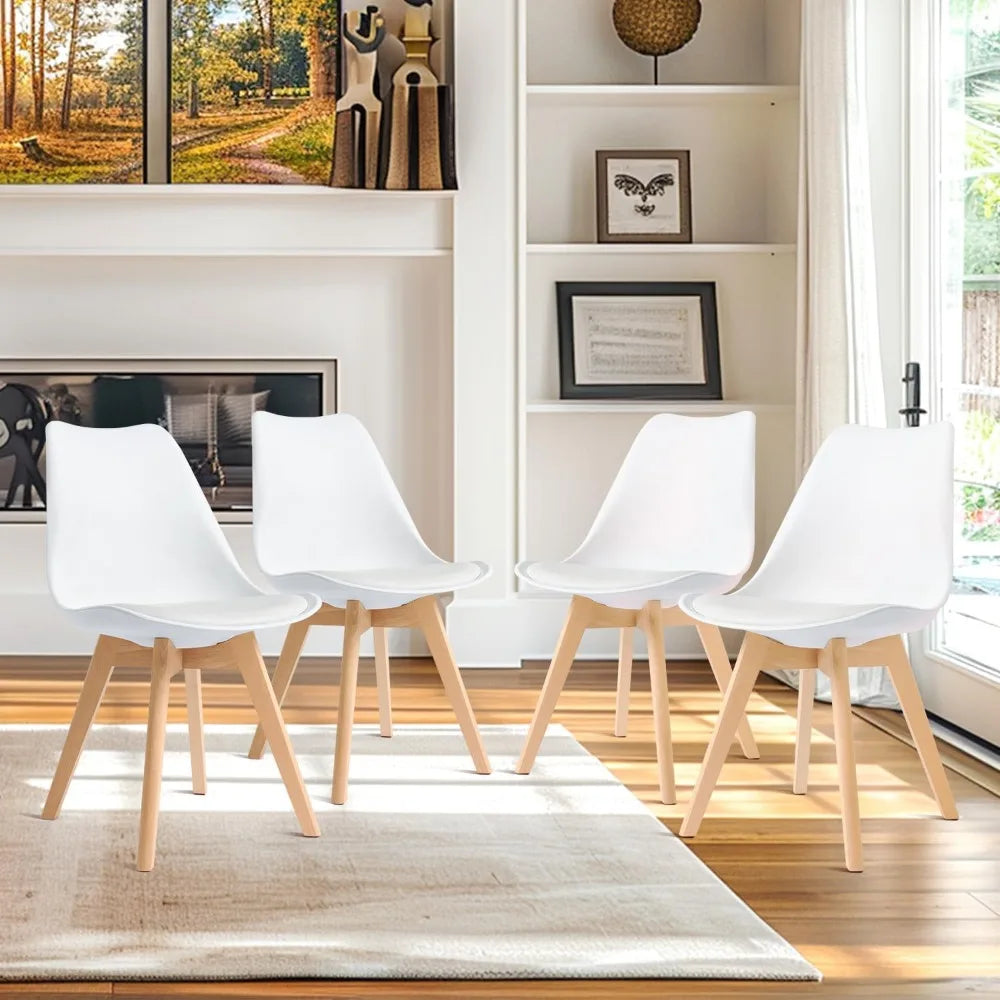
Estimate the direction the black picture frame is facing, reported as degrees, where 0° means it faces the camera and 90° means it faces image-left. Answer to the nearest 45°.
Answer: approximately 0°

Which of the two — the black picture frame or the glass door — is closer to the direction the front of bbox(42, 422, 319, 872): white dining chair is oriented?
the glass door

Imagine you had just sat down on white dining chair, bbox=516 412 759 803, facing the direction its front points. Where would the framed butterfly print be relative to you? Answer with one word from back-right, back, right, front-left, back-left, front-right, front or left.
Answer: back-right

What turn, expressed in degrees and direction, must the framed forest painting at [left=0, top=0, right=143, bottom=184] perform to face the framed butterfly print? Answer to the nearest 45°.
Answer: approximately 90° to its left

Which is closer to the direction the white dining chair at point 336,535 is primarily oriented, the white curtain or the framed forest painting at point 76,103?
the white curtain

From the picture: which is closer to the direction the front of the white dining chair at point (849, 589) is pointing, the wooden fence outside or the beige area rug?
the beige area rug

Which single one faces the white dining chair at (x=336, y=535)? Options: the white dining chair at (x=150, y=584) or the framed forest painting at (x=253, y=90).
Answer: the framed forest painting

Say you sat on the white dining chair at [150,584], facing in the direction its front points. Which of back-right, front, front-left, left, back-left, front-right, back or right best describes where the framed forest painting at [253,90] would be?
back-left

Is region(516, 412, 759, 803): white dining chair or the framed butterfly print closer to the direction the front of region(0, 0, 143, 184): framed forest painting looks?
the white dining chair
